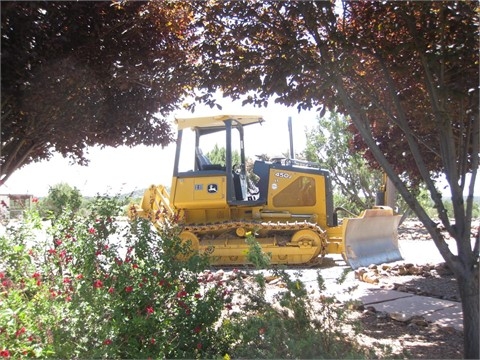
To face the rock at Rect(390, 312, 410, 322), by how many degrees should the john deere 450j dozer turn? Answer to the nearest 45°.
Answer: approximately 90° to its right

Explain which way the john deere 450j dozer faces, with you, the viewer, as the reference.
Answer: facing to the right of the viewer

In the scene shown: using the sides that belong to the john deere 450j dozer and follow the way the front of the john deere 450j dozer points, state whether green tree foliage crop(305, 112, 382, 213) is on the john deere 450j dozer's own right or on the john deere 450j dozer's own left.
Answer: on the john deere 450j dozer's own left

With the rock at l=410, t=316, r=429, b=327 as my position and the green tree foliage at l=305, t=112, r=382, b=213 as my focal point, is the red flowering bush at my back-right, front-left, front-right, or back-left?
back-left

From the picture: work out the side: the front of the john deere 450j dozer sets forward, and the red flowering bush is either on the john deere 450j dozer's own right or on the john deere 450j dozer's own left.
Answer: on the john deere 450j dozer's own right
